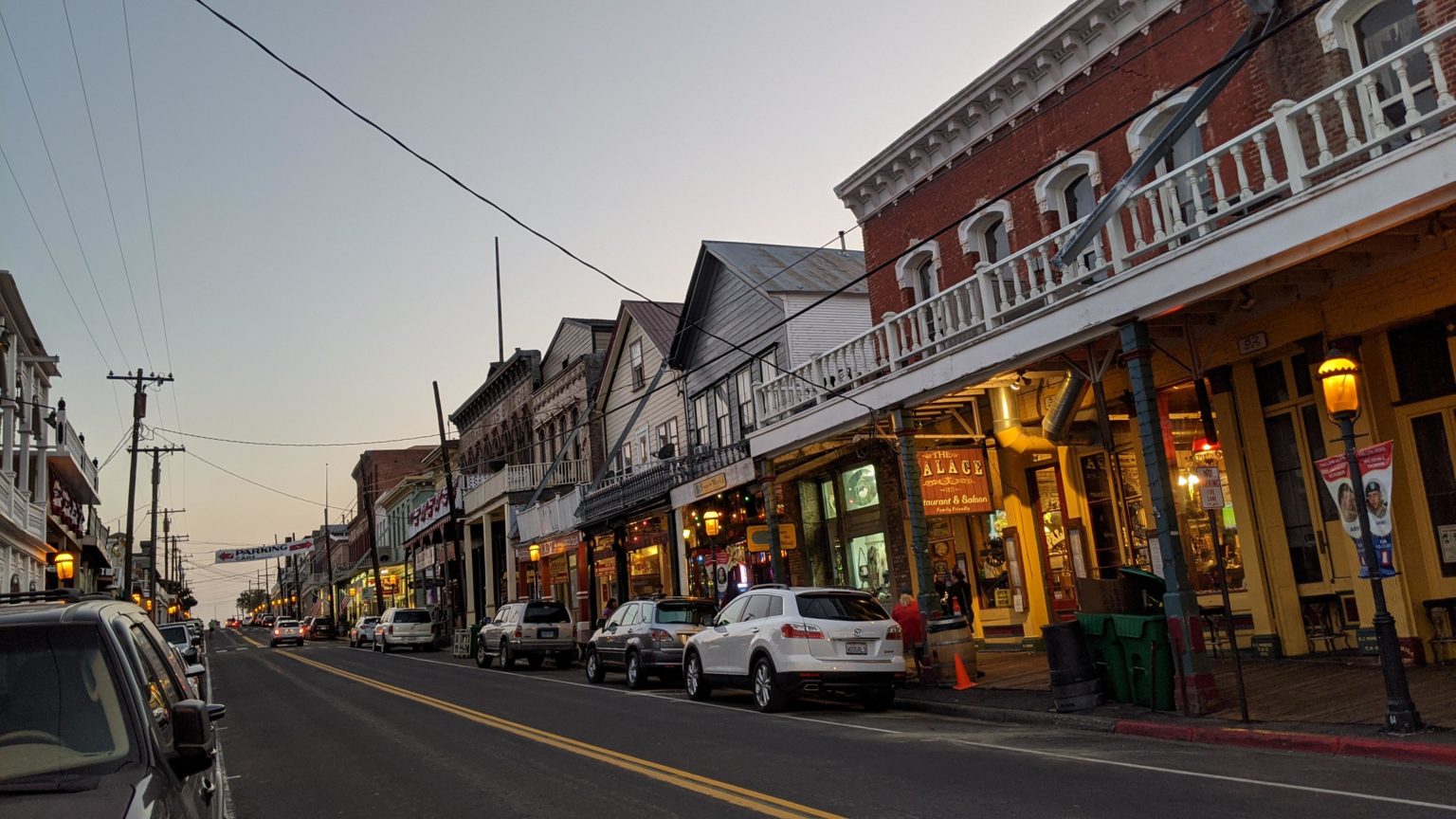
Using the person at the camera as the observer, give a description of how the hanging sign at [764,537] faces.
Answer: facing the viewer

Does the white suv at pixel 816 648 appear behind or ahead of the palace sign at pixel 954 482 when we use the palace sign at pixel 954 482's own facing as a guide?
ahead

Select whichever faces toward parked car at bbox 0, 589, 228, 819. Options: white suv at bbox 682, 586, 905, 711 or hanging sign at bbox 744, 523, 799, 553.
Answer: the hanging sign

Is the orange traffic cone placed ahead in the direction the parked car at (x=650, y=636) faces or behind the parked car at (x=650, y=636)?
behind

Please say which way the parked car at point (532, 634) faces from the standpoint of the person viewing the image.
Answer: facing away from the viewer and to the left of the viewer

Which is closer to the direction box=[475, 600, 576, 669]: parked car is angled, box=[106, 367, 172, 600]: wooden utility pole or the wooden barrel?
the wooden utility pole

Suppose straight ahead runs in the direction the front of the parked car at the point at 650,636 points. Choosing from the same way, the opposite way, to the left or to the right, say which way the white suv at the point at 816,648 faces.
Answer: the same way

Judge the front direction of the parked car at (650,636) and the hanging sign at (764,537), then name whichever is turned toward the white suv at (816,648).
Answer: the hanging sign

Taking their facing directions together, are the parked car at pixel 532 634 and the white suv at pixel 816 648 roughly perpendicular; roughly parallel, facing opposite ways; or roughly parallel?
roughly parallel

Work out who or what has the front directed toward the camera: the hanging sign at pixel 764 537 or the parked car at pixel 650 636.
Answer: the hanging sign

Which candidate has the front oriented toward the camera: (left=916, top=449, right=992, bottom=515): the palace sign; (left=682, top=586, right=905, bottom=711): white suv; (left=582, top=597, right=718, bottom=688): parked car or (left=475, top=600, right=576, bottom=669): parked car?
the palace sign

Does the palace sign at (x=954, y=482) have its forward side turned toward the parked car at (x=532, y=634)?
no

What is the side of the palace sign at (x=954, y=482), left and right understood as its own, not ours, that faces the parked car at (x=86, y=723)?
front

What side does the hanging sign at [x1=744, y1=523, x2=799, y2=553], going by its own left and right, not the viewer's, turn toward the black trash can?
front

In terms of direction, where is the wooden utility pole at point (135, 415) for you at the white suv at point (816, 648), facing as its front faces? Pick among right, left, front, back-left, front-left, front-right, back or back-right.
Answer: front

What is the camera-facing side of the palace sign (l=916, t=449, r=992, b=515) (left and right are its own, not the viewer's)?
front
